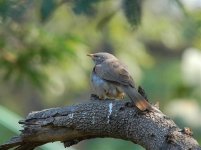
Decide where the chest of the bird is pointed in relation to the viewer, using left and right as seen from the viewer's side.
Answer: facing to the left of the viewer
